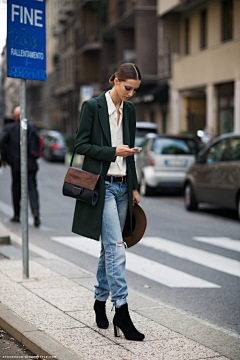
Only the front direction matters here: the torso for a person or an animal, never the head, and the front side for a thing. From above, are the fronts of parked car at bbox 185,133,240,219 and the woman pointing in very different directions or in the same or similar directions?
very different directions

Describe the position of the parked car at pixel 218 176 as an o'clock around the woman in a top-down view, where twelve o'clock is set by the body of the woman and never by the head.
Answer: The parked car is roughly at 8 o'clock from the woman.

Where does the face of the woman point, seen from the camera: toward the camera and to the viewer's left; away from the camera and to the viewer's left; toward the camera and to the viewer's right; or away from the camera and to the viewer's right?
toward the camera and to the viewer's right

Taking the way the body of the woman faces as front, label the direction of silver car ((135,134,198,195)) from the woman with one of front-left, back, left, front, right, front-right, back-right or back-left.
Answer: back-left

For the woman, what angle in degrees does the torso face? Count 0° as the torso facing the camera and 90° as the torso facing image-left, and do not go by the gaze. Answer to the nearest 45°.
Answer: approximately 315°

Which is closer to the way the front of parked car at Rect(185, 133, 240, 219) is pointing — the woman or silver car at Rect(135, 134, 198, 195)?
the silver car
